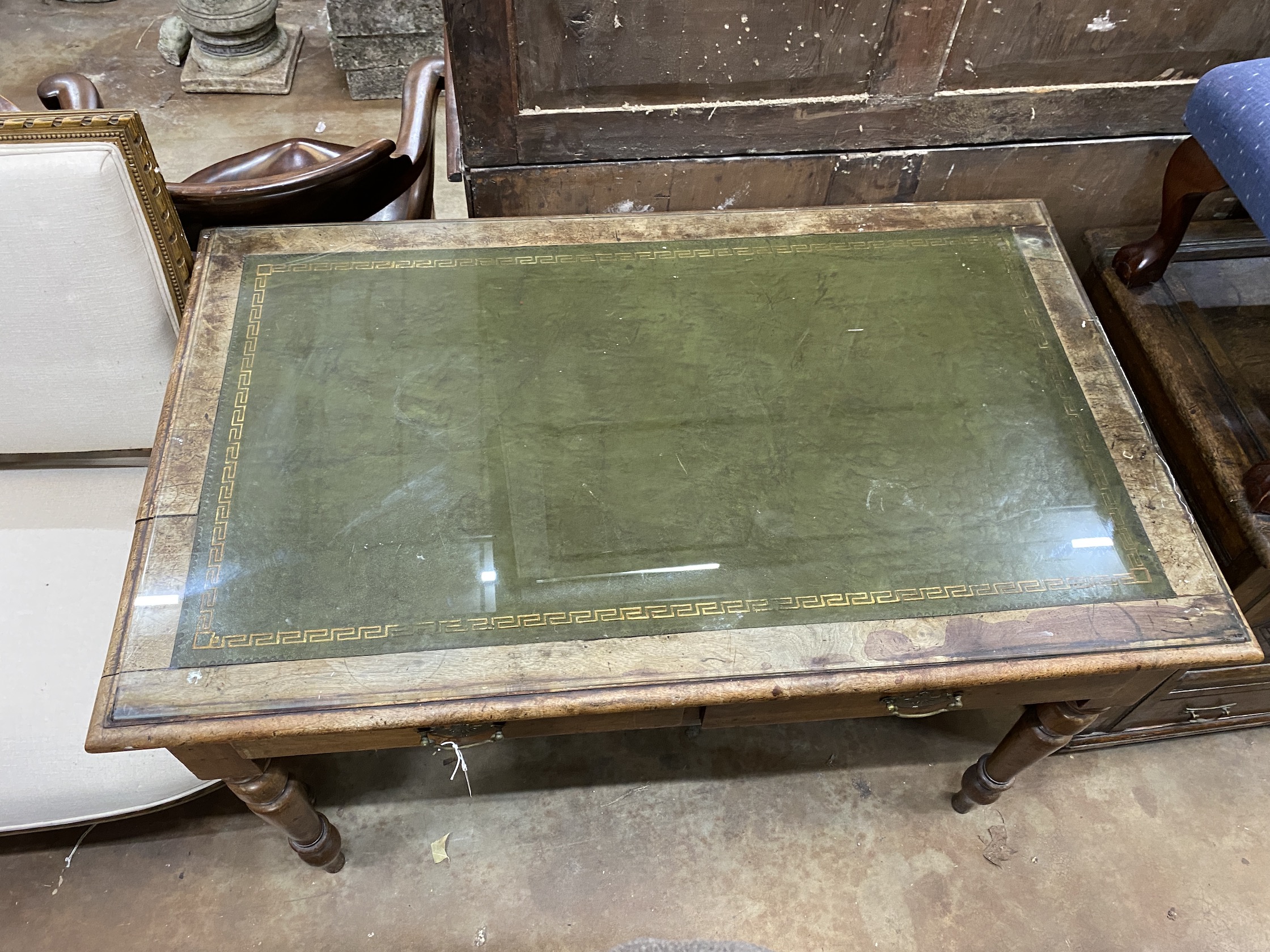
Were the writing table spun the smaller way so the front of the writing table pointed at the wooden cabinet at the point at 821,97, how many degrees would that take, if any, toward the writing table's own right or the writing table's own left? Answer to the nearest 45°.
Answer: approximately 180°

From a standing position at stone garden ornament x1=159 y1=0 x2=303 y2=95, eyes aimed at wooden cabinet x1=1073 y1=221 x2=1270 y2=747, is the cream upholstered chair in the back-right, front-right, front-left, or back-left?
front-right

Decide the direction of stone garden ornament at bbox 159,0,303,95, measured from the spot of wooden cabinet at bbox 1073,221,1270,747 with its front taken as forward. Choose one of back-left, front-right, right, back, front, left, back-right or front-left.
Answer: right

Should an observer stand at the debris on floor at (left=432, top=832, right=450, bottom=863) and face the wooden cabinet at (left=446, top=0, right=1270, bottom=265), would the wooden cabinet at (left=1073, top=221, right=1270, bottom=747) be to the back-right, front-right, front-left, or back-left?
front-right

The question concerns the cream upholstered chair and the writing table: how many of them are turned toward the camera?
2

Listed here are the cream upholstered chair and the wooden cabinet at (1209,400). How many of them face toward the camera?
2

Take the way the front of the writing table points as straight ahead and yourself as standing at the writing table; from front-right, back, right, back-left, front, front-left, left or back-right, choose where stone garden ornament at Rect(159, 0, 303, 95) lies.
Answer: back-right

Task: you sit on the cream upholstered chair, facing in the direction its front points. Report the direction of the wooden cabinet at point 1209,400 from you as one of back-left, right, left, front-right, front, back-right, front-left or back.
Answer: front-left

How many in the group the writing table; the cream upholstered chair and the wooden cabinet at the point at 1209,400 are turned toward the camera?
3

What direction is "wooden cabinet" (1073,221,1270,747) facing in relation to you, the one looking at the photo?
facing the viewer

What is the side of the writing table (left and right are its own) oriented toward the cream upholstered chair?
right

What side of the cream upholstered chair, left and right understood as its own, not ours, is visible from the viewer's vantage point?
front

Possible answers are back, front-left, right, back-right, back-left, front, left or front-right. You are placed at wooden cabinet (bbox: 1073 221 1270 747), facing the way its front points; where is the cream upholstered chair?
front-right

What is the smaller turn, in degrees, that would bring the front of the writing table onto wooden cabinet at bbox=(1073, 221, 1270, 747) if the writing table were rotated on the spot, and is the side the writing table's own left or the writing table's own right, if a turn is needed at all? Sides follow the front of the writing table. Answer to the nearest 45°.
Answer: approximately 135° to the writing table's own left
